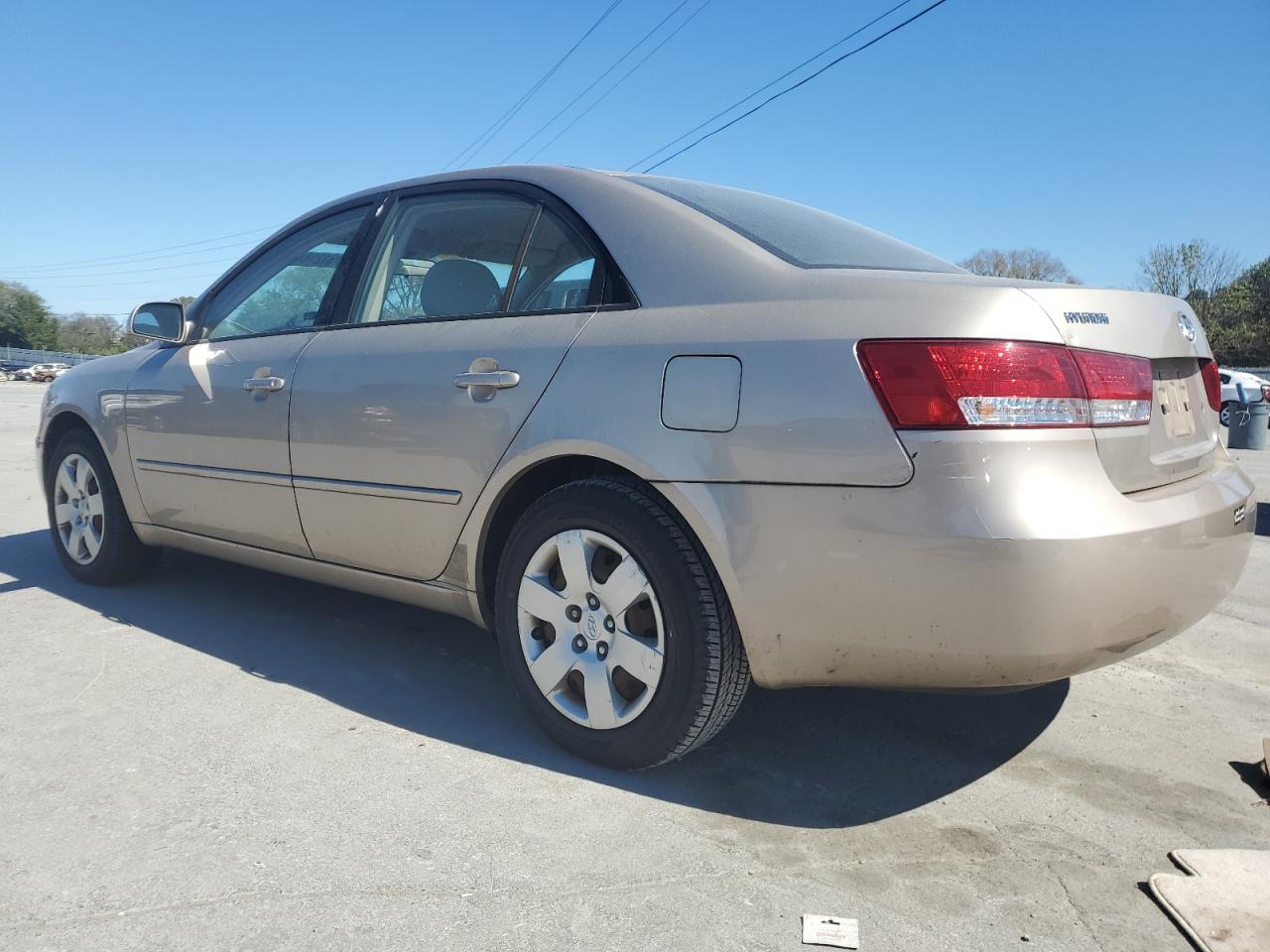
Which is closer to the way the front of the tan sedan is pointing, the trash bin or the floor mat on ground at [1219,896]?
the trash bin

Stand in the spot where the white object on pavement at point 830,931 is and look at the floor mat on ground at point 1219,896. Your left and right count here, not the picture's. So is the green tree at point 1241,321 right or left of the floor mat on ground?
left

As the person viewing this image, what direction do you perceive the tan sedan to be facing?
facing away from the viewer and to the left of the viewer

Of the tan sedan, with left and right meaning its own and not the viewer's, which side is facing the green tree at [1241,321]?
right

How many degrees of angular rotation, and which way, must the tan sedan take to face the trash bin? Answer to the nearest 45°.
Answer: approximately 90° to its right

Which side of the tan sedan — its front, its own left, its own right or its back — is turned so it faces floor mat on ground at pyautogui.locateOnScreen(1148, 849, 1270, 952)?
back
